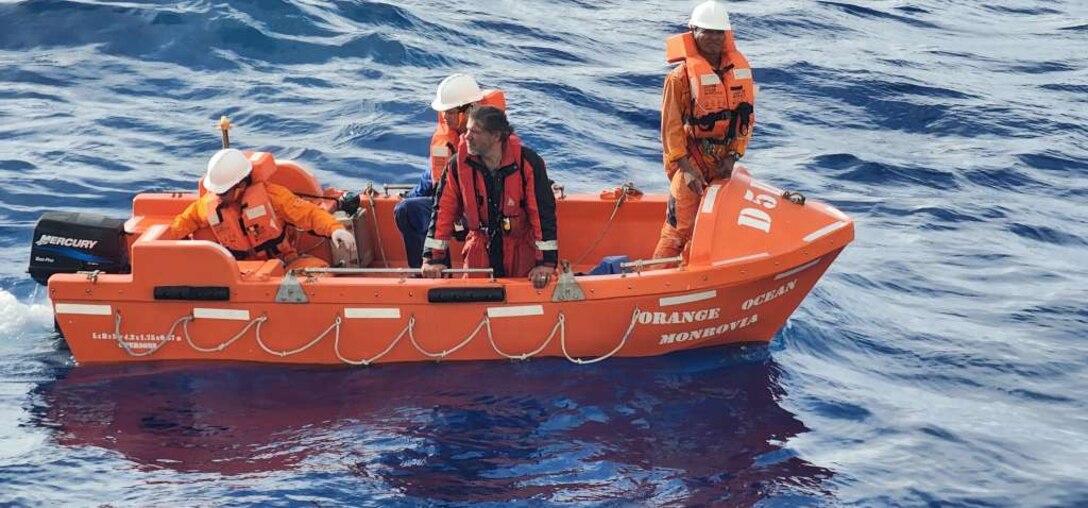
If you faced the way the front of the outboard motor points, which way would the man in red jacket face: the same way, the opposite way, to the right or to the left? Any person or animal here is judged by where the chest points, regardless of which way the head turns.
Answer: to the right

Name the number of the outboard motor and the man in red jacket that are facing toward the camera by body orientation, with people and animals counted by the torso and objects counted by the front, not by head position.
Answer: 1

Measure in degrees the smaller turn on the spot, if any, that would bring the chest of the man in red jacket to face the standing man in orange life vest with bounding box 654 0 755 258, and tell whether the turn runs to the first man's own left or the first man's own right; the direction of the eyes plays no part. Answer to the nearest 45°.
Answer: approximately 90° to the first man's own left

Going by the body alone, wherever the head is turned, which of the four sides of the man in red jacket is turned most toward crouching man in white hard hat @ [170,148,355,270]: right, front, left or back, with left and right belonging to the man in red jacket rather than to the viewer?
right

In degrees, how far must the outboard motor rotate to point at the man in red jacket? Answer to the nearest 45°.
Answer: approximately 45° to its right

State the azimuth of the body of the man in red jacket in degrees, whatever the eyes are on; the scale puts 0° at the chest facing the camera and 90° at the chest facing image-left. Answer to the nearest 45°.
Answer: approximately 0°

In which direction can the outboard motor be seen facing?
to the viewer's right

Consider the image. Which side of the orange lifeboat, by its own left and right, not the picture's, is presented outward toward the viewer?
right

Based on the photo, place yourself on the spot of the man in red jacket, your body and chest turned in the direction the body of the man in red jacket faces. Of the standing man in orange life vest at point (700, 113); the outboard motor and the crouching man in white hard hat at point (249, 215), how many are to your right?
2
